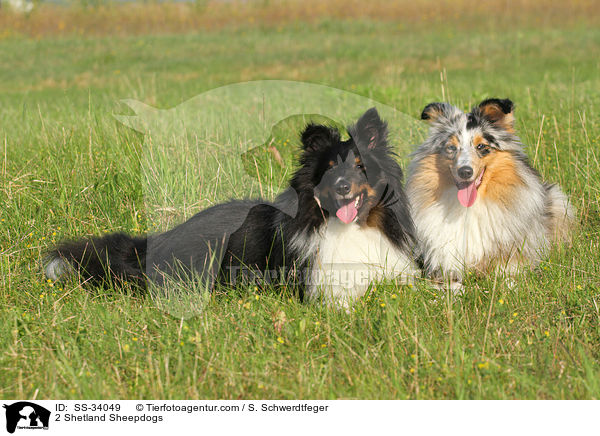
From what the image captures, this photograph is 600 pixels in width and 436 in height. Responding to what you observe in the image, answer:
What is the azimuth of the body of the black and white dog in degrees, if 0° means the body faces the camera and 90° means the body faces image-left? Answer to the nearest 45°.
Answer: approximately 315°
